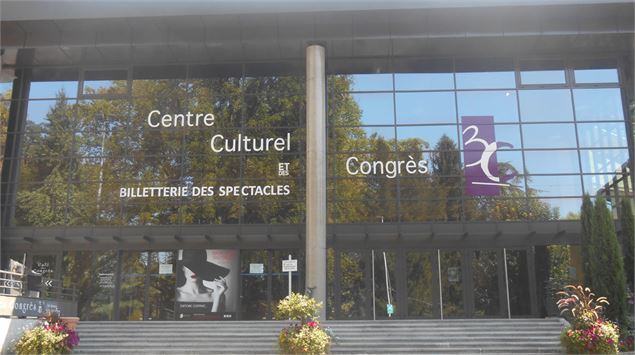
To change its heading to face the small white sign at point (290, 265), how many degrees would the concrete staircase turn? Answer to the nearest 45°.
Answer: approximately 135° to its right

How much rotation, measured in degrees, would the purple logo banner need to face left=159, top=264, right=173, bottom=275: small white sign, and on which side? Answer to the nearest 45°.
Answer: approximately 90° to its right

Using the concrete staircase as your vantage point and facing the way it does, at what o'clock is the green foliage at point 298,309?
The green foliage is roughly at 1 o'clock from the concrete staircase.

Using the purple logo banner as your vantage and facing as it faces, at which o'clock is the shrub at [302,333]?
The shrub is roughly at 1 o'clock from the purple logo banner.

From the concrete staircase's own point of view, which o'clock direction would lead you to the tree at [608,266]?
The tree is roughly at 9 o'clock from the concrete staircase.

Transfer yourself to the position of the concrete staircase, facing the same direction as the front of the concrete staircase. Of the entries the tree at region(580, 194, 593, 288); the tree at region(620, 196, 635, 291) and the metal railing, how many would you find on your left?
2

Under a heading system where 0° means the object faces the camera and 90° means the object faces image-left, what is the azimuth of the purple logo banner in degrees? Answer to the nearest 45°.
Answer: approximately 0°

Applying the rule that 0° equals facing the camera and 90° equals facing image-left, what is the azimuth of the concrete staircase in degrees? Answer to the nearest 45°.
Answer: approximately 0°
